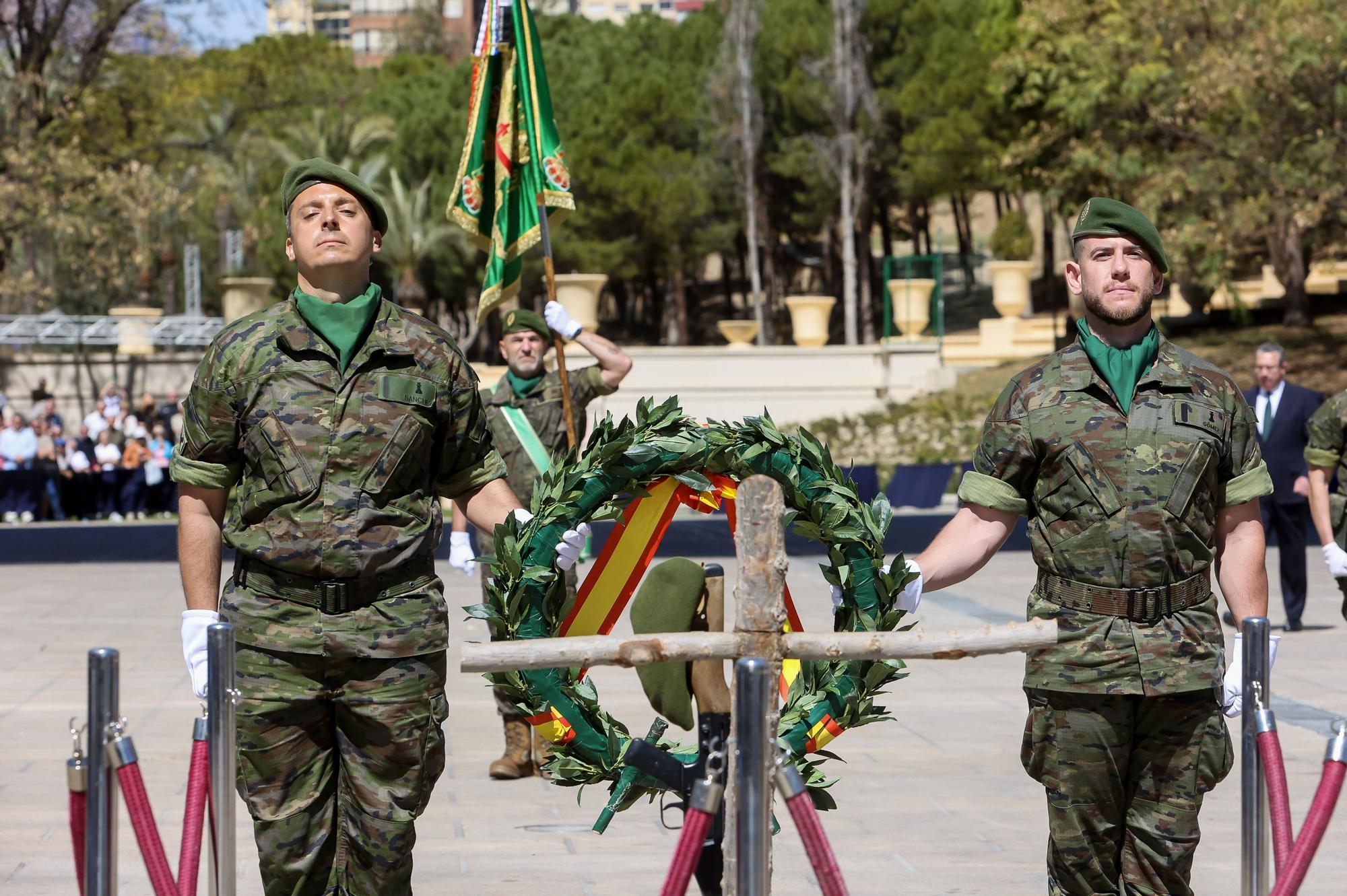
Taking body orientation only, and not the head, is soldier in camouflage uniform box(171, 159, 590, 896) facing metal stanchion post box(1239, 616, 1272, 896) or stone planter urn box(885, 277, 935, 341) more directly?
the metal stanchion post

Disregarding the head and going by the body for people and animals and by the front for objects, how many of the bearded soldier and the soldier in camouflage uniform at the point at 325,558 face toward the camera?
2

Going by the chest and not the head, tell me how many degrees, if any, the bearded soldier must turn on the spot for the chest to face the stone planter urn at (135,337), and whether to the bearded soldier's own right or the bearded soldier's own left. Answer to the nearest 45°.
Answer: approximately 135° to the bearded soldier's own right

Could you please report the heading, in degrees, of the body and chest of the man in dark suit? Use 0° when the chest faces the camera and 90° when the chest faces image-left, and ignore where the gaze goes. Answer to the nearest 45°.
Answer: approximately 45°

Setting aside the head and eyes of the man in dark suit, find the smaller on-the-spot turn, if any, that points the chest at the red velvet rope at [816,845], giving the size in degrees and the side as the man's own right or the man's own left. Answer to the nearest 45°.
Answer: approximately 45° to the man's own left

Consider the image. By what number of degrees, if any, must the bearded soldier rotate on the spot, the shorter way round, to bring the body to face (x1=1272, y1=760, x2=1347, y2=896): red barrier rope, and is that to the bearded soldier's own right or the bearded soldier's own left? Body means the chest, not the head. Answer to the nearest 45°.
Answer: approximately 45° to the bearded soldier's own left

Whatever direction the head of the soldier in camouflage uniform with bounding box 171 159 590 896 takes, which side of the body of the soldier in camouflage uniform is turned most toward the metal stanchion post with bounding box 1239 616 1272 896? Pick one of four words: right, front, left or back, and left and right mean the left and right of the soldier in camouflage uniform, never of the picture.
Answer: left

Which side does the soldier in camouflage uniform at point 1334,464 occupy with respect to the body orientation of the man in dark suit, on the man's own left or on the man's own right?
on the man's own left

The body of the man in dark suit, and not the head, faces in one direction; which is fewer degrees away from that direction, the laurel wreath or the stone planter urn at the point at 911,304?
the laurel wreath

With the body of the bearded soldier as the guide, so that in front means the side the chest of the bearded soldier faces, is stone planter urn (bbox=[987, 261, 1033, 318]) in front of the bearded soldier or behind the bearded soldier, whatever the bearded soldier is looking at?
behind

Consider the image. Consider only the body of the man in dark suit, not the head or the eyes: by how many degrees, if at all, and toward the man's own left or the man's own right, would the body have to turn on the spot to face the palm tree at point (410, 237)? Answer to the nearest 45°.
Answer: approximately 90° to the man's own right
